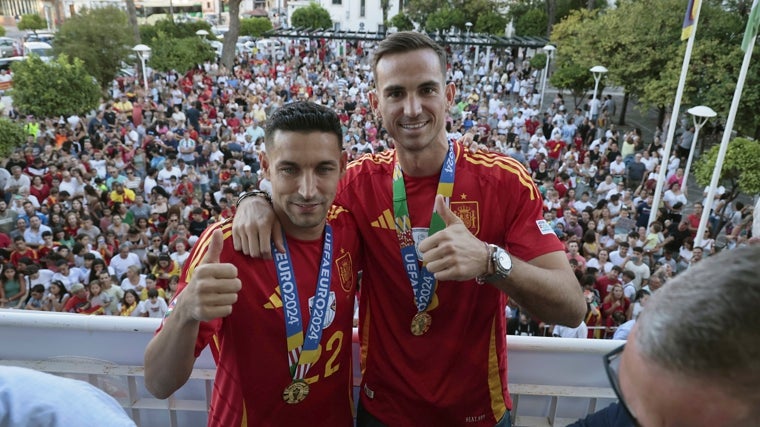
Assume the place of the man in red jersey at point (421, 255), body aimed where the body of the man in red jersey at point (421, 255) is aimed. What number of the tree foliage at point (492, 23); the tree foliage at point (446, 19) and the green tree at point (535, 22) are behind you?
3

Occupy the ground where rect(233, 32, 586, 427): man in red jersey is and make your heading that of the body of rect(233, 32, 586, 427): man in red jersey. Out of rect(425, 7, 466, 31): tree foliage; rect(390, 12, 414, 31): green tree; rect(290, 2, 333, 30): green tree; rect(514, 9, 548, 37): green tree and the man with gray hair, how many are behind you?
4

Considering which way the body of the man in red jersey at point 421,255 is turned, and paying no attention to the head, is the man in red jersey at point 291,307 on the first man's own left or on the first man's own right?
on the first man's own right

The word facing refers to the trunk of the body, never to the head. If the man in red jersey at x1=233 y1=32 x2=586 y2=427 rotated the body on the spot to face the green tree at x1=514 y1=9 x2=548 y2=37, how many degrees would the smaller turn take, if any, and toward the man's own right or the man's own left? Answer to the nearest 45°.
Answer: approximately 180°

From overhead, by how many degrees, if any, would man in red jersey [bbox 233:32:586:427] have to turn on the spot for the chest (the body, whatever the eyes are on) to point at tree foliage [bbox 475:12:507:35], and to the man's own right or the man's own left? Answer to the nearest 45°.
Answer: approximately 180°

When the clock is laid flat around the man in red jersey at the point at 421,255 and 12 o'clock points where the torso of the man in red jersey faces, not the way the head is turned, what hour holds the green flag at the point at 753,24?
The green flag is roughly at 7 o'clock from the man in red jersey.

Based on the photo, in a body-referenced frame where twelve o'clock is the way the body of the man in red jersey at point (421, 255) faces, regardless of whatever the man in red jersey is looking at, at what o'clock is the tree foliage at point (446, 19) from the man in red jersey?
The tree foliage is roughly at 6 o'clock from the man in red jersey.

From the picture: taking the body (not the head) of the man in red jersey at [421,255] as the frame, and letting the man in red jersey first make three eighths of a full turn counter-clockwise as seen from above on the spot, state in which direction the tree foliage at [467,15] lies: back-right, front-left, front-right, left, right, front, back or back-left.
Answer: front-left

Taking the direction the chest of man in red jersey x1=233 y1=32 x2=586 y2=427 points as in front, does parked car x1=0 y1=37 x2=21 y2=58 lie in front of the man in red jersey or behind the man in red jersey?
behind

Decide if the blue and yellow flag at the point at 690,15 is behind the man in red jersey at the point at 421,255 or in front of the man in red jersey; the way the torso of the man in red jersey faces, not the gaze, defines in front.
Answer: behind

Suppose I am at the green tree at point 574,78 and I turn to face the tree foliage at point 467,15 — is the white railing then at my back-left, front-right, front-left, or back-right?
back-left

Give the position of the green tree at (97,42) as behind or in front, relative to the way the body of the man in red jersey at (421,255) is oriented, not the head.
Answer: behind

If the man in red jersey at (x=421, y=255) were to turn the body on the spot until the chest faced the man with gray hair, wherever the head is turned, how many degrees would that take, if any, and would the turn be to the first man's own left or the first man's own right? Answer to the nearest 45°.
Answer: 0° — they already face them

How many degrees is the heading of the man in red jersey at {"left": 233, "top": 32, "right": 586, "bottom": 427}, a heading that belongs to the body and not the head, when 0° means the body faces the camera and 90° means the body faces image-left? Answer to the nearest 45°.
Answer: approximately 0°
